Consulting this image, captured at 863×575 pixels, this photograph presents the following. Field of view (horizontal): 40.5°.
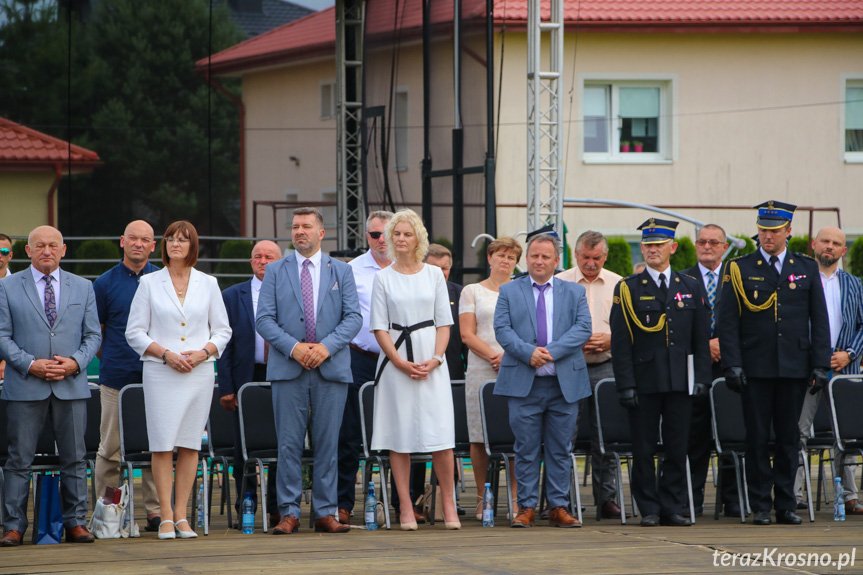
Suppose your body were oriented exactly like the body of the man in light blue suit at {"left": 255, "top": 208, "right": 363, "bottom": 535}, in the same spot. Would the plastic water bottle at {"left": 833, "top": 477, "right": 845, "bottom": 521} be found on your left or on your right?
on your left

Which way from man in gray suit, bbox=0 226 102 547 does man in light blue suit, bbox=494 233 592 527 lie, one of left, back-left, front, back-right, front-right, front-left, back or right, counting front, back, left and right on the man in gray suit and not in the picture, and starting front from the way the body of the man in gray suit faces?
left

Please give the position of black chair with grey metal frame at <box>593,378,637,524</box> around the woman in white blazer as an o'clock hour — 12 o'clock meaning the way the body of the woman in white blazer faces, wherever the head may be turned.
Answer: The black chair with grey metal frame is roughly at 9 o'clock from the woman in white blazer.

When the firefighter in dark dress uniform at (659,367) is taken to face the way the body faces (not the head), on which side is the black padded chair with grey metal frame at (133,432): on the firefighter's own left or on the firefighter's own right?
on the firefighter's own right

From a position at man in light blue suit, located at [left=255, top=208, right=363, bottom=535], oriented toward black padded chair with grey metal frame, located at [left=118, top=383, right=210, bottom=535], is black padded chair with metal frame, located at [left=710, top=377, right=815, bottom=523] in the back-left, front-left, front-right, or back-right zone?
back-right

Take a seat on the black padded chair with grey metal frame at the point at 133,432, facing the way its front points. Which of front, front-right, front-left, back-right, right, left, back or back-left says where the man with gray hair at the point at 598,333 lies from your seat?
left

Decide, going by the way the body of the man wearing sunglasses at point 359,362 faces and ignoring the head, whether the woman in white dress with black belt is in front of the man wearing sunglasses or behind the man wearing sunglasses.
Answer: in front

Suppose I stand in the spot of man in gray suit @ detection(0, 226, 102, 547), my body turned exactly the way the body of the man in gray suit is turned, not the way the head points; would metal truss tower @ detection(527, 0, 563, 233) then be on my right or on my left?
on my left

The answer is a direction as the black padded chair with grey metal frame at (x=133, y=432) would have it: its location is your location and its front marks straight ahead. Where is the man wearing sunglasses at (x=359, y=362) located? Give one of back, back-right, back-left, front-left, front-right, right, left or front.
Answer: left
